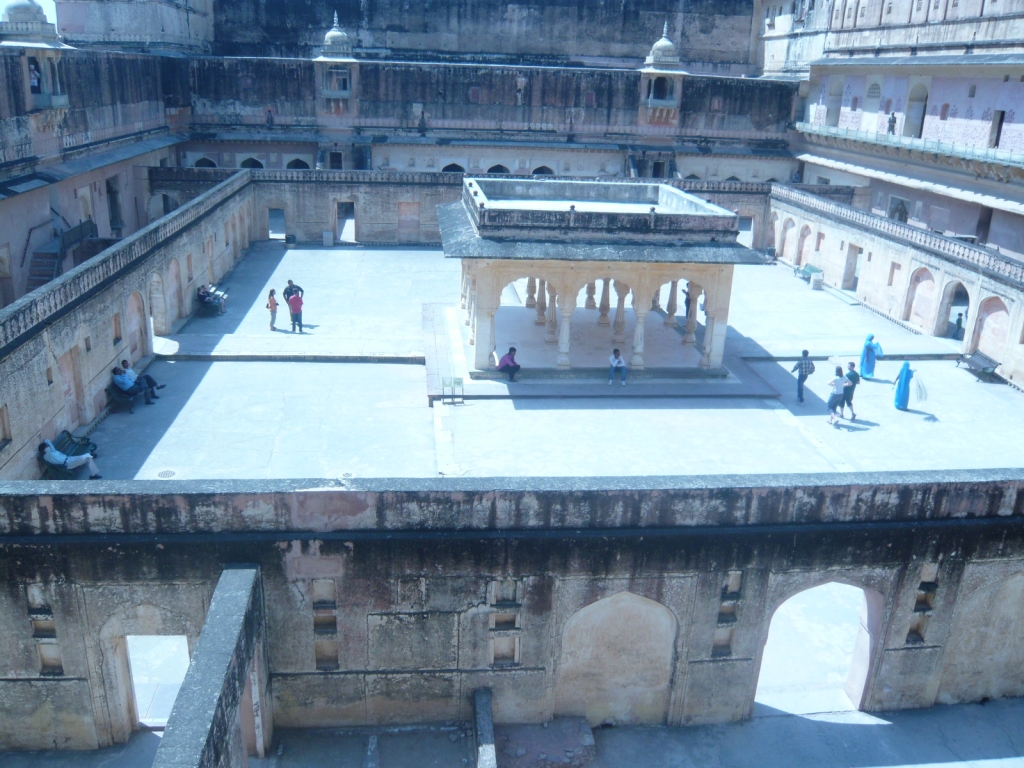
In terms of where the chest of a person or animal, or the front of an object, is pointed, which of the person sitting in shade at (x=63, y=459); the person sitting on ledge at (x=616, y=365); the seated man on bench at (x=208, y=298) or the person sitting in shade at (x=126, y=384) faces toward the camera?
the person sitting on ledge

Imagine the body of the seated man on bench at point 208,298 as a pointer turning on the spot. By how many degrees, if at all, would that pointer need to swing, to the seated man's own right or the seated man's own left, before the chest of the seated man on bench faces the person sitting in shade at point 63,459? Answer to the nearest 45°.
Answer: approximately 90° to the seated man's own right

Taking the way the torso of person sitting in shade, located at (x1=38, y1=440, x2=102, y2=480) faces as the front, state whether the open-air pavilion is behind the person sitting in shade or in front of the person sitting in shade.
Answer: in front

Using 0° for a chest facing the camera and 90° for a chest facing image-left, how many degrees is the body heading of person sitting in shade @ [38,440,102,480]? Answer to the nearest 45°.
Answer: approximately 270°

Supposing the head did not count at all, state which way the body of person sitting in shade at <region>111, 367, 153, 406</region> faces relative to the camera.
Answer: to the viewer's right

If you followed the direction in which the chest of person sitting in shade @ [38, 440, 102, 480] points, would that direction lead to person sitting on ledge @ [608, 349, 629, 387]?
yes

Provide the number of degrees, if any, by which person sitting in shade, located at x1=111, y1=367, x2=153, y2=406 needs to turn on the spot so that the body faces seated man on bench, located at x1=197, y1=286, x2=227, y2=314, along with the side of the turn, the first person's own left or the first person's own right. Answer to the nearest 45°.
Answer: approximately 90° to the first person's own left

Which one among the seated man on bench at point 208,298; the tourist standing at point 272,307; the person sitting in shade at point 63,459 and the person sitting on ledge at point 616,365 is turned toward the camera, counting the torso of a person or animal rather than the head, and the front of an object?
the person sitting on ledge

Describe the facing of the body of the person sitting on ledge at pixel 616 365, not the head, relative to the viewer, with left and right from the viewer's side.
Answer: facing the viewer

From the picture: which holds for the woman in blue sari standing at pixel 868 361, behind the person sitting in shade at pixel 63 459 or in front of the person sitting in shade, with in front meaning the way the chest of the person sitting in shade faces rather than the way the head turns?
in front

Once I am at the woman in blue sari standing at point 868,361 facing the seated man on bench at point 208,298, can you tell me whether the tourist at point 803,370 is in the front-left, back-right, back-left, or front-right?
front-left

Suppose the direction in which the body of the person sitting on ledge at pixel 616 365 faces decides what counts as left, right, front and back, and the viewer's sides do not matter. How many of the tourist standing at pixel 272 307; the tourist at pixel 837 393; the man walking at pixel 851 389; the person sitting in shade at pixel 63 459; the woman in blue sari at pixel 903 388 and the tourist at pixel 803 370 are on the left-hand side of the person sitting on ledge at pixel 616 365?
4

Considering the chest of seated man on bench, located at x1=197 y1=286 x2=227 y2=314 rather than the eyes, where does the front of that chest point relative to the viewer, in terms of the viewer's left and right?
facing to the right of the viewer
